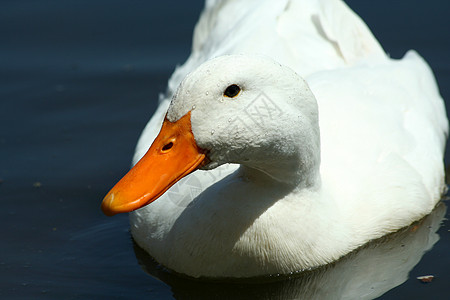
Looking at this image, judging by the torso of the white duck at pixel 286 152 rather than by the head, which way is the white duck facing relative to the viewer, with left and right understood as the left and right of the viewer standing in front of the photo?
facing the viewer and to the left of the viewer
